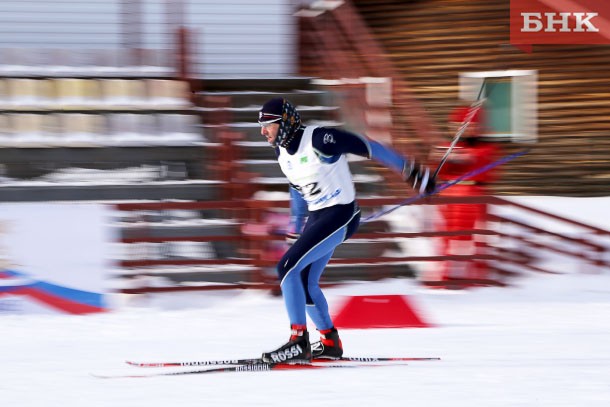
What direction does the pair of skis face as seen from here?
to the viewer's left

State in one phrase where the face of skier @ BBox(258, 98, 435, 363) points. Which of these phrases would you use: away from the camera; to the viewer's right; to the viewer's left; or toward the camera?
to the viewer's left

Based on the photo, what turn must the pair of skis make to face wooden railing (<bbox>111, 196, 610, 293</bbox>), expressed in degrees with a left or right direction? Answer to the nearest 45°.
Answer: approximately 90° to its right

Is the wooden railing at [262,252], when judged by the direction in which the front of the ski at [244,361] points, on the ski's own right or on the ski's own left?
on the ski's own right

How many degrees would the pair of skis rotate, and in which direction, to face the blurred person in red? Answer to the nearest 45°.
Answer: approximately 135° to its right

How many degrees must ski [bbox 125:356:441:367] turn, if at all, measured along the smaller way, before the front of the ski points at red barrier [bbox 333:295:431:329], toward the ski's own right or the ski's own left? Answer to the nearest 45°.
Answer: approximately 135° to the ski's own right

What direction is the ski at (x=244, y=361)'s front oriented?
to the viewer's left

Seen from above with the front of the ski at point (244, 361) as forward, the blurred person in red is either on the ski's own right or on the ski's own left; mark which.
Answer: on the ski's own right
